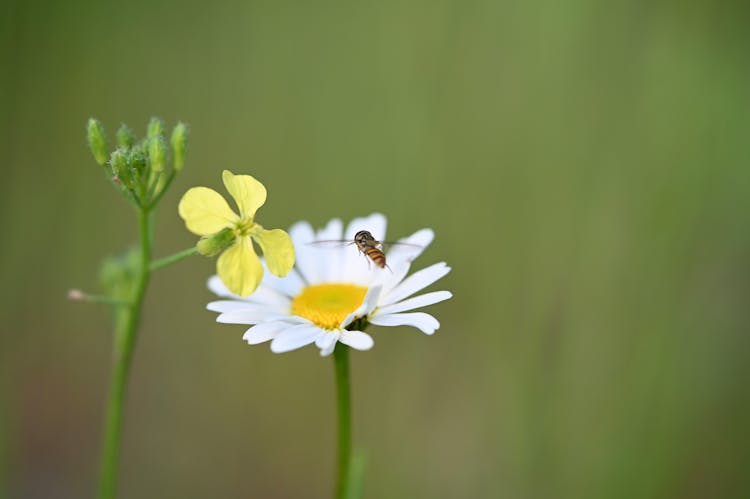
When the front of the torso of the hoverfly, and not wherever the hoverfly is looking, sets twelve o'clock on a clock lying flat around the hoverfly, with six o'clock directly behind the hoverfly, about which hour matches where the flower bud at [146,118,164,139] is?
The flower bud is roughly at 10 o'clock from the hoverfly.

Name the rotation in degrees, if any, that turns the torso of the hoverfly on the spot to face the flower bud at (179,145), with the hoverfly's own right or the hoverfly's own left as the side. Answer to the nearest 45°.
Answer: approximately 90° to the hoverfly's own left

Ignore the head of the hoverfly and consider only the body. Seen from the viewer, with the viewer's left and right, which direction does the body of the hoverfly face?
facing away from the viewer and to the left of the viewer

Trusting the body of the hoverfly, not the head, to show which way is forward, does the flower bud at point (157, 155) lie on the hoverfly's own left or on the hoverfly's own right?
on the hoverfly's own left

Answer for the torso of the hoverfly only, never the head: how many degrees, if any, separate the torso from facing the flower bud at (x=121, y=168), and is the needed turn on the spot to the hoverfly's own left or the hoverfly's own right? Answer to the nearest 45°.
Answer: approximately 90° to the hoverfly's own left

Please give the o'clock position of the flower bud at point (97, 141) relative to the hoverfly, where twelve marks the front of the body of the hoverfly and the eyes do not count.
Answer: The flower bud is roughly at 10 o'clock from the hoverfly.

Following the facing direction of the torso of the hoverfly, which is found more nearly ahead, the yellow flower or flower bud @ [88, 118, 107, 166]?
the flower bud

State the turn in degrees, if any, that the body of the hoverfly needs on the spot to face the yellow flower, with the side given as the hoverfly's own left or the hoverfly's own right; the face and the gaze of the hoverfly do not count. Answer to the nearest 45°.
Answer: approximately 90° to the hoverfly's own left
